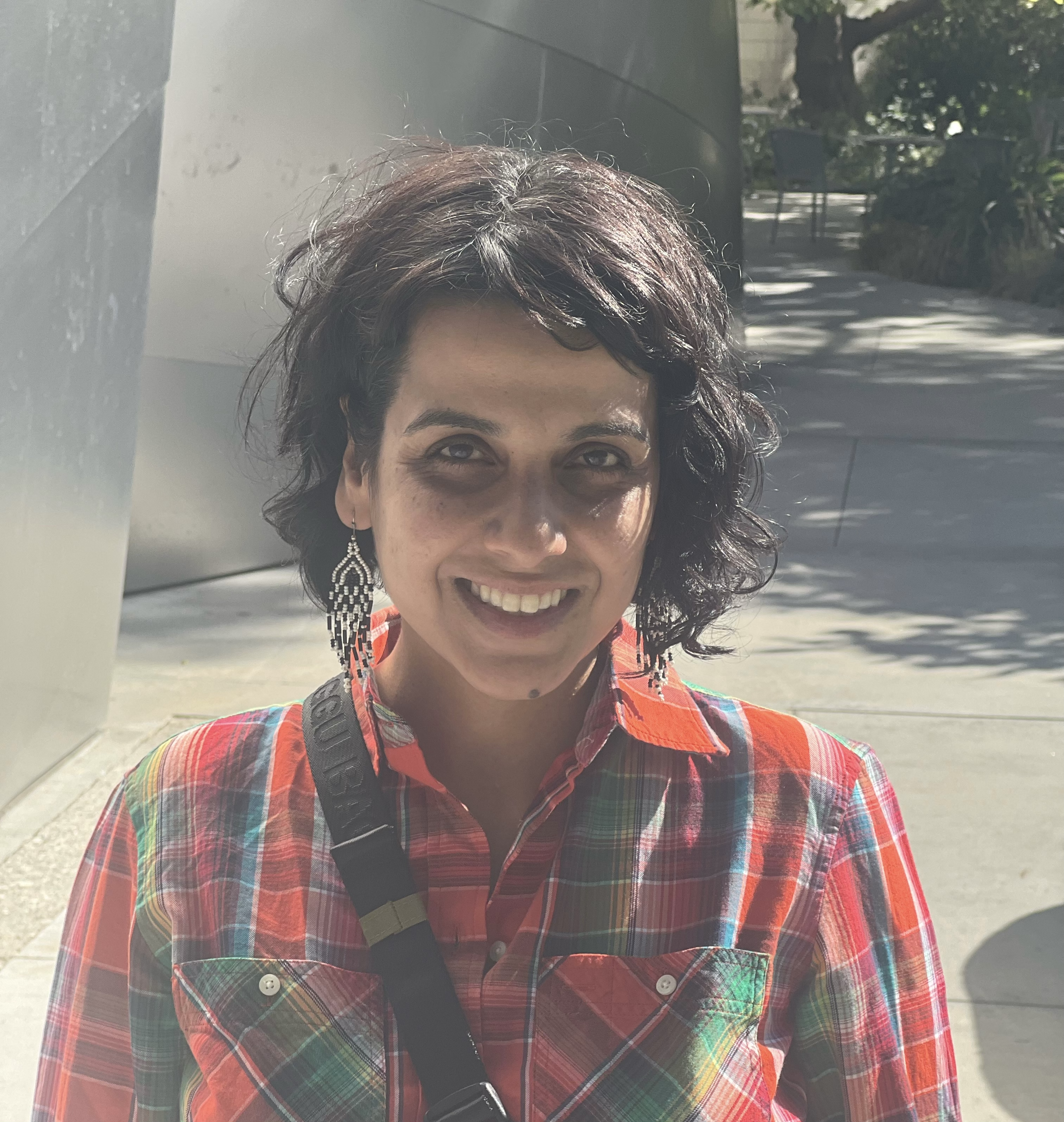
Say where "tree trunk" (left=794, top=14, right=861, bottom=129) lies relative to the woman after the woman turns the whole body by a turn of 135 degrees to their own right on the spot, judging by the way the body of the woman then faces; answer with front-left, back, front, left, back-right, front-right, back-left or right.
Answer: front-right

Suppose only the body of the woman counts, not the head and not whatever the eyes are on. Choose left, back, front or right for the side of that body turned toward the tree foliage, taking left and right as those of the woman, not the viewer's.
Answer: back

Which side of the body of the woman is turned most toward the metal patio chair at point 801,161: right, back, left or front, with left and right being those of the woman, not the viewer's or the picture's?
back

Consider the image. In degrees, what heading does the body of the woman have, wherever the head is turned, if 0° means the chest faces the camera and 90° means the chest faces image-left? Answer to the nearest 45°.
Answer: approximately 0°

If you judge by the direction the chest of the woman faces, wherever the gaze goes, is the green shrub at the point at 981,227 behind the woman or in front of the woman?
behind
